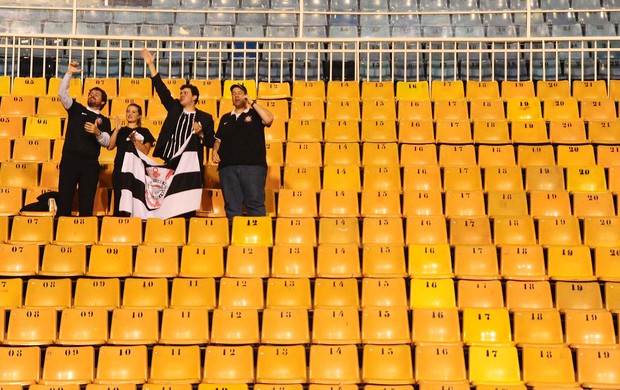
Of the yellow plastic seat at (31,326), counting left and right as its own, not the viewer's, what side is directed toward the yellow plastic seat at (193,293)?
left

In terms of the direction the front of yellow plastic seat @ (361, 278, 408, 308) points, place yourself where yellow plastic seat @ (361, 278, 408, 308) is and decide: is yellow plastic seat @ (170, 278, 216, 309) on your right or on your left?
on your right
